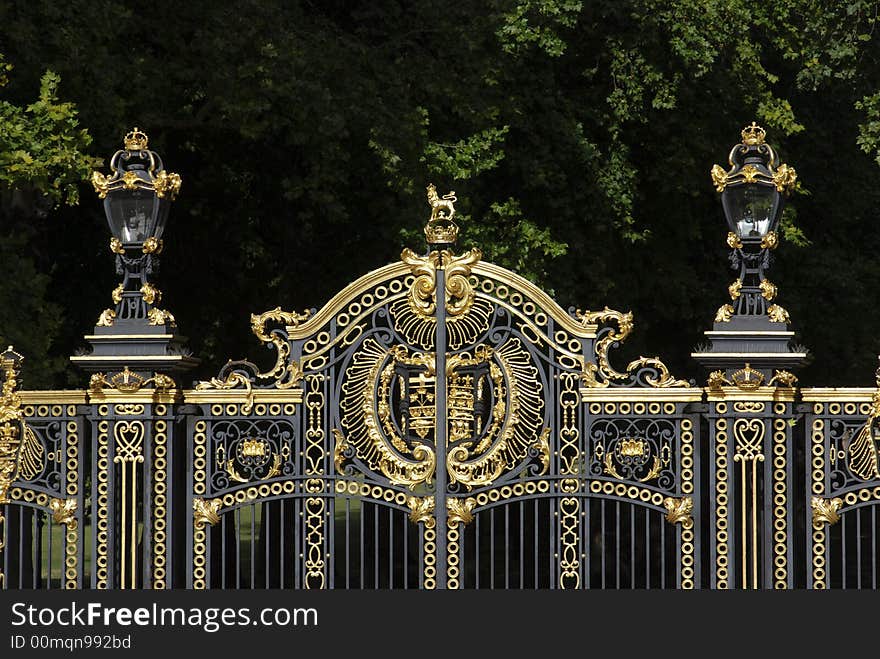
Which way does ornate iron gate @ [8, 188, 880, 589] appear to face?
toward the camera
